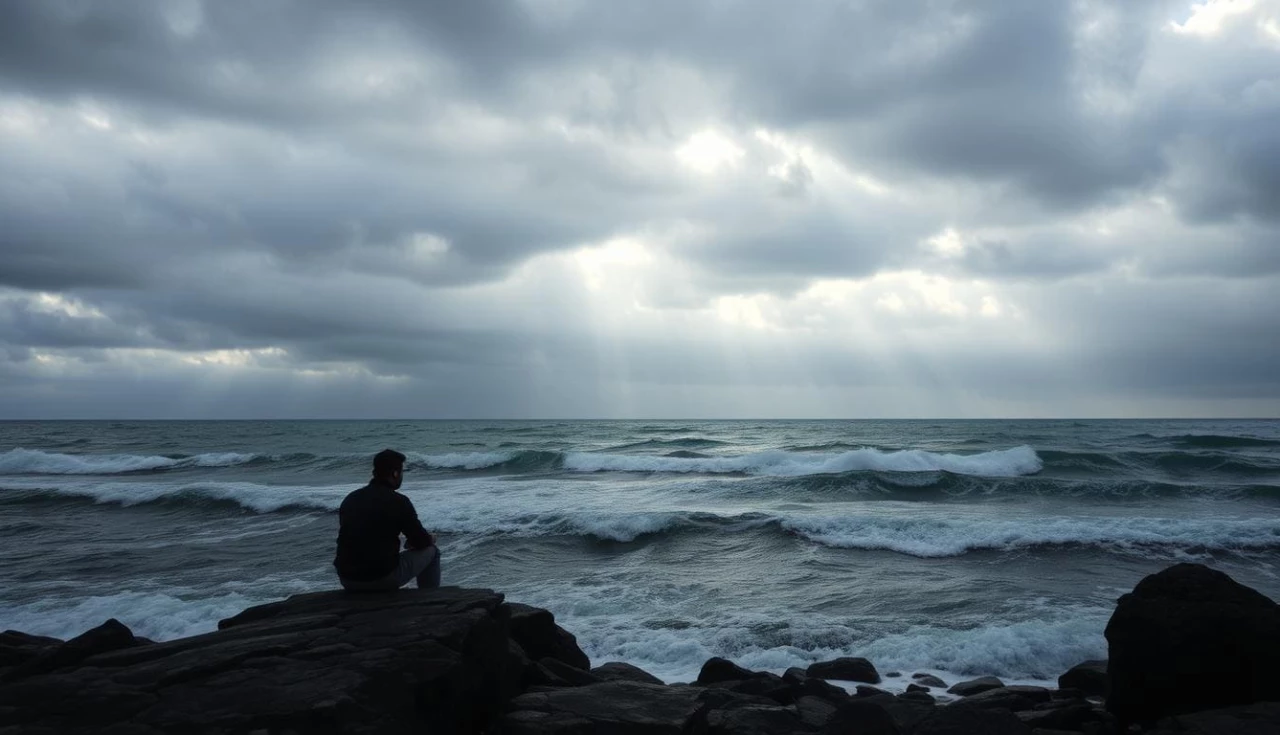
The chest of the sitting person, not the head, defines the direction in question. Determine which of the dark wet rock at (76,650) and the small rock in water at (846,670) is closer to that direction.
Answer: the small rock in water

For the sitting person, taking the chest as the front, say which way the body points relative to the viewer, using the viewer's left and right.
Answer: facing away from the viewer and to the right of the viewer

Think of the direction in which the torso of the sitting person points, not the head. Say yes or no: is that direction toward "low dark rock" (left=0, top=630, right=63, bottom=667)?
no

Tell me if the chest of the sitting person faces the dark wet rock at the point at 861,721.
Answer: no

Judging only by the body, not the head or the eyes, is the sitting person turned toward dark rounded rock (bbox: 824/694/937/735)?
no

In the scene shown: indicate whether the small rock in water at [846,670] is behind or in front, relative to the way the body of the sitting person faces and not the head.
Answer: in front

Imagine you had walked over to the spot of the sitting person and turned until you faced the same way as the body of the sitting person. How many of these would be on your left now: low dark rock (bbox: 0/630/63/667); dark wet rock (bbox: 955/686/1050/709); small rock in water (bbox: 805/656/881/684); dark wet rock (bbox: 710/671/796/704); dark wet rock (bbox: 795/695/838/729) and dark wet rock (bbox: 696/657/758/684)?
1

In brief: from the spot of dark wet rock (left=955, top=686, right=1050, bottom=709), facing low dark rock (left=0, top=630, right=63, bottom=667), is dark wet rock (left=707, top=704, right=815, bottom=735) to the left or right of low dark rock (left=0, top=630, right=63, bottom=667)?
left

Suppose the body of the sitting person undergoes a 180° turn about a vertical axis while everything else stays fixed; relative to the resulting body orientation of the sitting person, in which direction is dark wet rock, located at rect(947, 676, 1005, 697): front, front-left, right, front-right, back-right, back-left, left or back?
back-left

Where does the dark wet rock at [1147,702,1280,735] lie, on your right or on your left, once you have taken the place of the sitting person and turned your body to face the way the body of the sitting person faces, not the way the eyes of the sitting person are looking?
on your right
